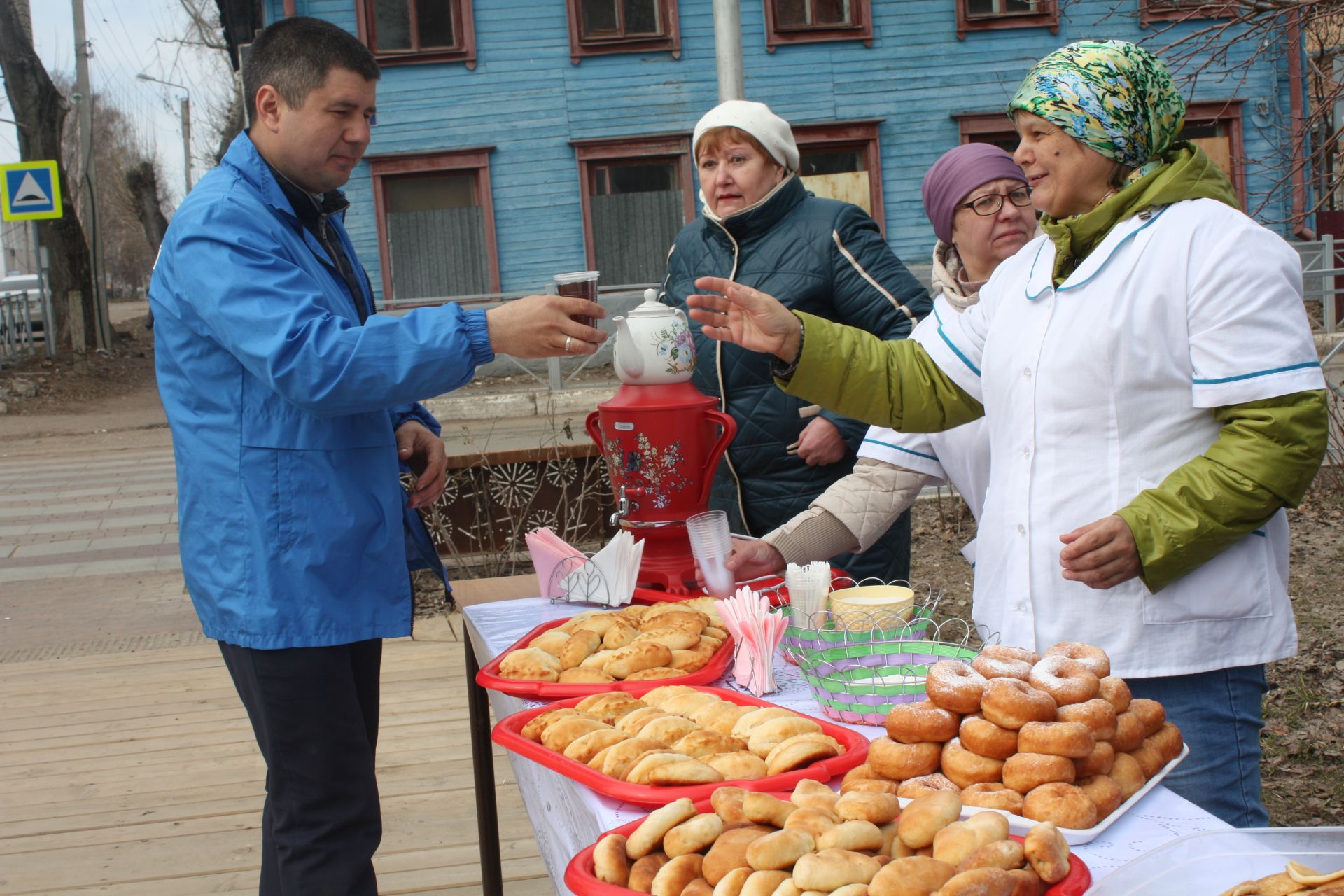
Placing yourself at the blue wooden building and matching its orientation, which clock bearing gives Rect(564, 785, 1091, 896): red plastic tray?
The red plastic tray is roughly at 12 o'clock from the blue wooden building.

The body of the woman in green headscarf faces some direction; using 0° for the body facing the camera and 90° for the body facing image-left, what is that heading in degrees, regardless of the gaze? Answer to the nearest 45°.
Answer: approximately 45°

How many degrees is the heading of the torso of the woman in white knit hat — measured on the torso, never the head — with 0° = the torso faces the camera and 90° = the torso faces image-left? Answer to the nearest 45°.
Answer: approximately 45°

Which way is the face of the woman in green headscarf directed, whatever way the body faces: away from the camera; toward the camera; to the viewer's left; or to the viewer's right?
to the viewer's left

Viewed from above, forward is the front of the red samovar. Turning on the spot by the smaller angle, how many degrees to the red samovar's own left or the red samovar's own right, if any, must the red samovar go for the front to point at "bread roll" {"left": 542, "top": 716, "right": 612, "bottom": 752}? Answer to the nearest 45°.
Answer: approximately 45° to the red samovar's own left

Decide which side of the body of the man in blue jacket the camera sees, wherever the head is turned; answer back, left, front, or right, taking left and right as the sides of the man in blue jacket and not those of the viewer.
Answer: right

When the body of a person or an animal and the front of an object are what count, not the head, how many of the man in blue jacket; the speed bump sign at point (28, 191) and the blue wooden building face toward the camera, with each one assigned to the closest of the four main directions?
2

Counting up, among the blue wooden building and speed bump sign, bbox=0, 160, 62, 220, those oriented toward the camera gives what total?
2

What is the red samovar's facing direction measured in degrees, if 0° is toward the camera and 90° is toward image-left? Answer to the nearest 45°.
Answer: approximately 45°

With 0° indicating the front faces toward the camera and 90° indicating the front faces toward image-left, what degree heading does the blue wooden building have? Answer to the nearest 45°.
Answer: approximately 0°

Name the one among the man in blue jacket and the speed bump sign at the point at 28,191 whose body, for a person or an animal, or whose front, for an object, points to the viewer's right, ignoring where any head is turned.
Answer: the man in blue jacket
